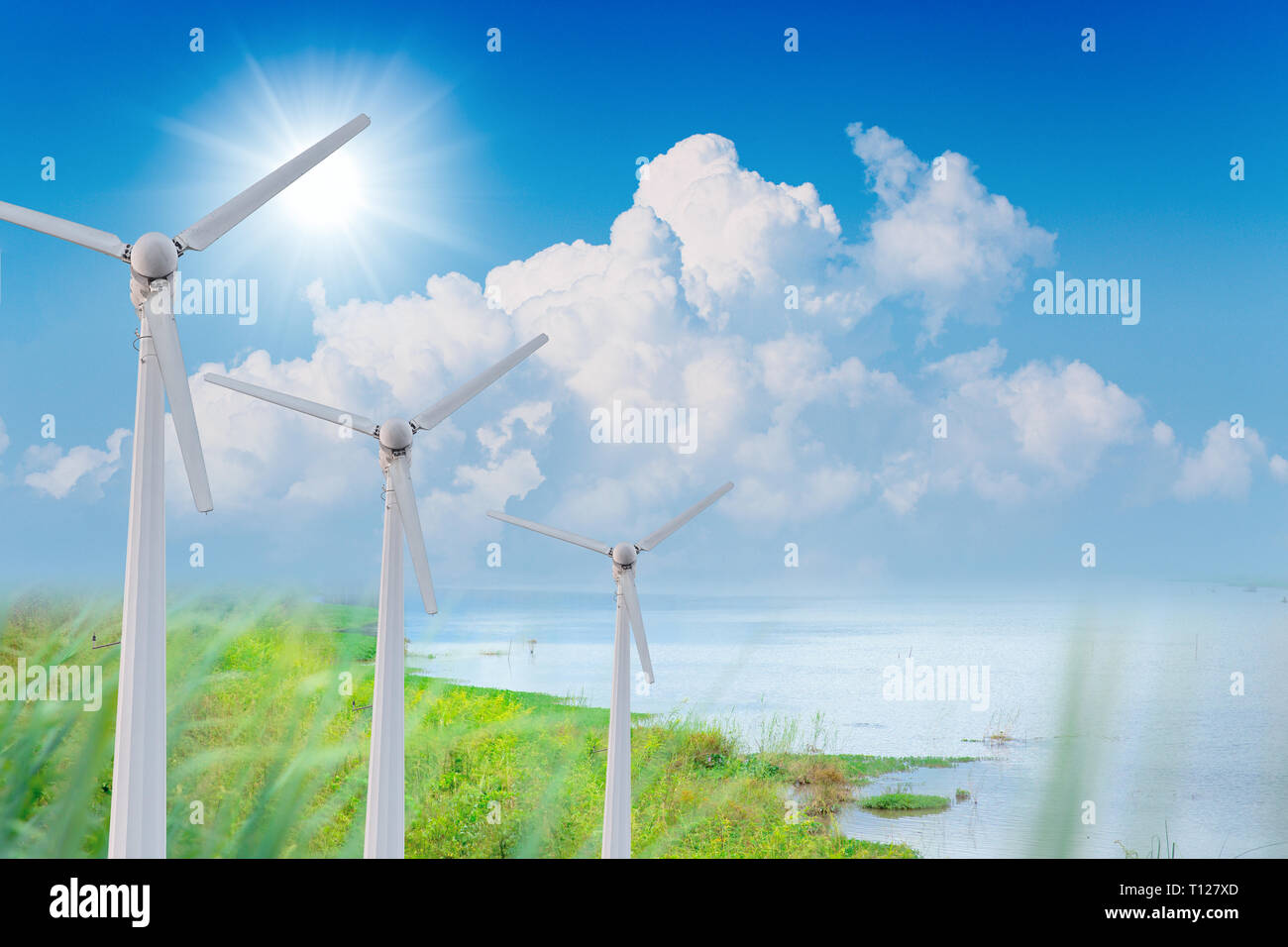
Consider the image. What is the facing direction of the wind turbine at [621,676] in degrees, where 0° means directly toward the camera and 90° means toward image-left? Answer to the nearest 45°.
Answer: approximately 0°

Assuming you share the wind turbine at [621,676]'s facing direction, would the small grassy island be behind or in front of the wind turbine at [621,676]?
behind
